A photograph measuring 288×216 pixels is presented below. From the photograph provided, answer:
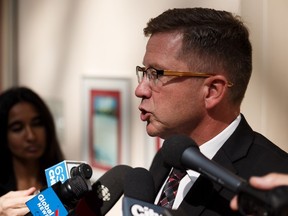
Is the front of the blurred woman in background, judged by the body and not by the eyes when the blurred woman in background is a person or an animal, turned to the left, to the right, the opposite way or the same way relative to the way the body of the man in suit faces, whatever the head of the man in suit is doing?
to the left

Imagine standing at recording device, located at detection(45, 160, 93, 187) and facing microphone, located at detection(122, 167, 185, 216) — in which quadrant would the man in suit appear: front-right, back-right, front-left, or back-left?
front-left

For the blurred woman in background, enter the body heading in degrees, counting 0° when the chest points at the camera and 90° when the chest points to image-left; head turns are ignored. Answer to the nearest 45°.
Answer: approximately 315°

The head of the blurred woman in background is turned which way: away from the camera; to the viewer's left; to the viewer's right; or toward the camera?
toward the camera

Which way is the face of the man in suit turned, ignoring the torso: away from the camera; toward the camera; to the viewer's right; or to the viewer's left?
to the viewer's left

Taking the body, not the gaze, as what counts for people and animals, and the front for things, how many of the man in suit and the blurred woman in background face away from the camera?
0
